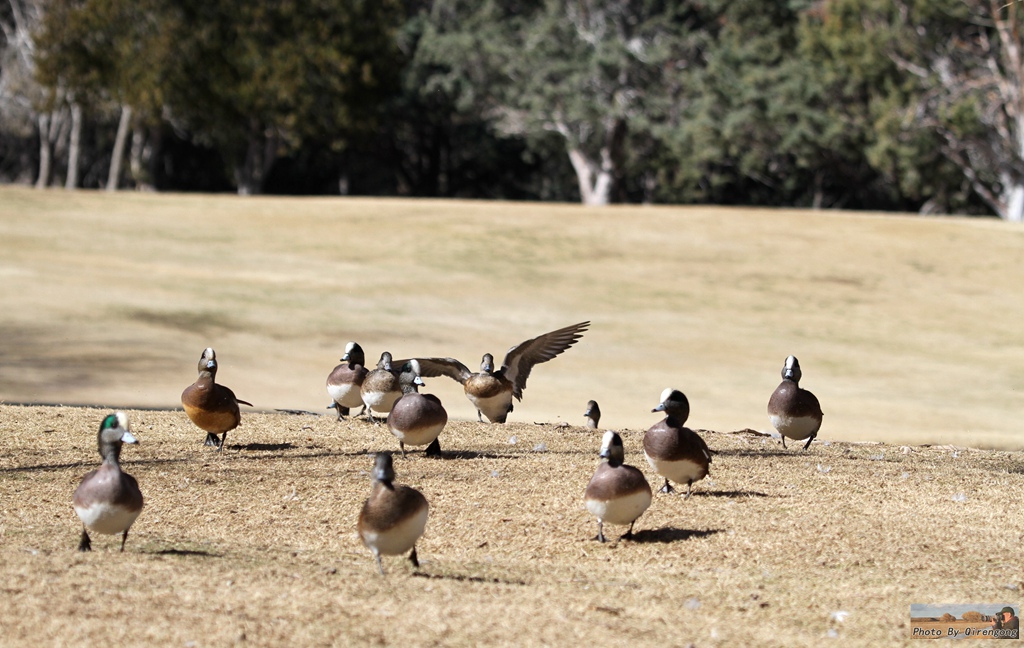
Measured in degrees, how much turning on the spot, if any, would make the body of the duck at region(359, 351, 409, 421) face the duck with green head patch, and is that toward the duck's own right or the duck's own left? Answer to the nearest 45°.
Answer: approximately 45° to the duck's own right

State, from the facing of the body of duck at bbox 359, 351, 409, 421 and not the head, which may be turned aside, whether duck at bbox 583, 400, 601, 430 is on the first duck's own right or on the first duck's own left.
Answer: on the first duck's own left

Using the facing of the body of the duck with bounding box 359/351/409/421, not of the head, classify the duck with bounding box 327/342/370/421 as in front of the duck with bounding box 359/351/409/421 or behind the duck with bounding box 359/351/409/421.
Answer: behind

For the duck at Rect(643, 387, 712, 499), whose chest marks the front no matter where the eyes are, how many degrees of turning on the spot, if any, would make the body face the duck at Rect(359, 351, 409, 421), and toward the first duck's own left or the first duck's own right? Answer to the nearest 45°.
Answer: approximately 90° to the first duck's own right

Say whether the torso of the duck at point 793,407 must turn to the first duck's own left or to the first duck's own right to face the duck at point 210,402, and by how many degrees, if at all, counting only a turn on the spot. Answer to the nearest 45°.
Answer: approximately 90° to the first duck's own right

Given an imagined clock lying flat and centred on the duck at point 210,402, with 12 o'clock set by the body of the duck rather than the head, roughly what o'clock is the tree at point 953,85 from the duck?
The tree is roughly at 6 o'clock from the duck.

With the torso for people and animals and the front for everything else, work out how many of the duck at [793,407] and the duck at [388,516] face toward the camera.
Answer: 2

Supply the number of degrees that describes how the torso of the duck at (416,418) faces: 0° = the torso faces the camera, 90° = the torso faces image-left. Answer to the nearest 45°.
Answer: approximately 0°

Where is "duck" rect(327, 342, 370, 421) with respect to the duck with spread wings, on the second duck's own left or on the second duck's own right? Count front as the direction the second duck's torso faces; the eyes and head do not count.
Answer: on the second duck's own right
